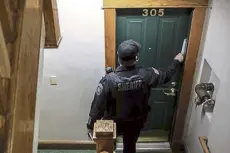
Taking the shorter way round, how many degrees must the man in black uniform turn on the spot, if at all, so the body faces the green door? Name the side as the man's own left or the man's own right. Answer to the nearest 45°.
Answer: approximately 45° to the man's own right

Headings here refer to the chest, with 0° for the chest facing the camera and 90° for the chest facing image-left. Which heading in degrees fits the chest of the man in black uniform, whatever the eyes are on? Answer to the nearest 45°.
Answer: approximately 180°
